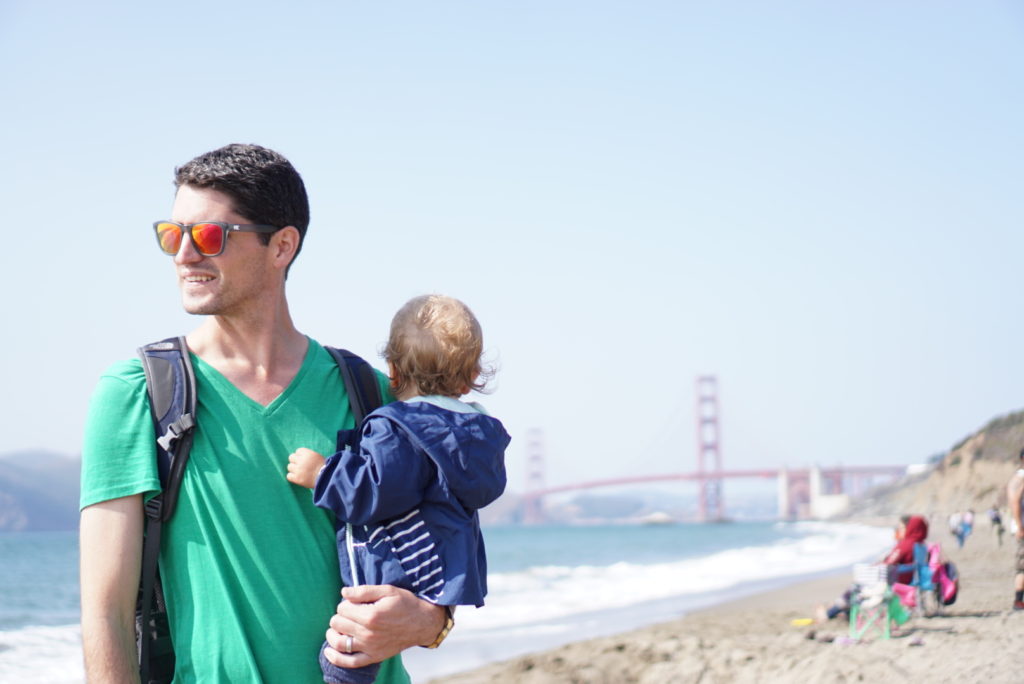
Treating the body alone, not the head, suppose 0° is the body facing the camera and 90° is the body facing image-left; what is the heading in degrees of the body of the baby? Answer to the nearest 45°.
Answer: approximately 135°

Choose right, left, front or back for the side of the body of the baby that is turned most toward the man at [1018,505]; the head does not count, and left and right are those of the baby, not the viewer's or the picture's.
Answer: right

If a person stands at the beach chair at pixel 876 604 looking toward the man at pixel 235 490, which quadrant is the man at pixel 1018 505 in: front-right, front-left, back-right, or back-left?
back-left
